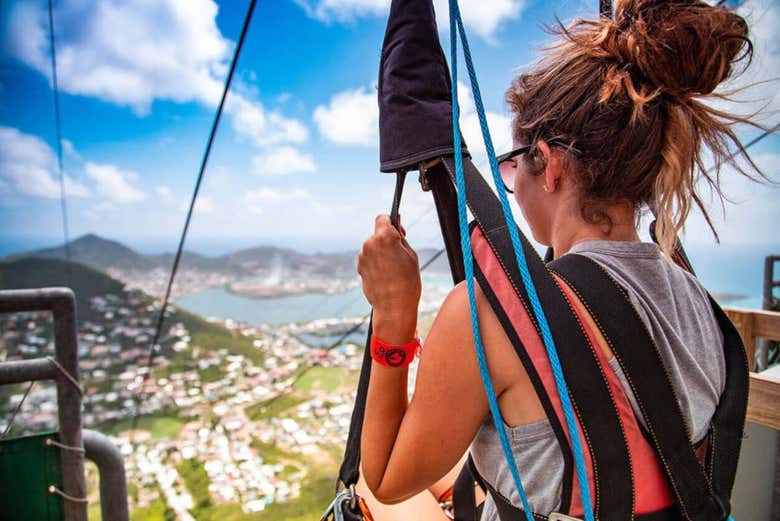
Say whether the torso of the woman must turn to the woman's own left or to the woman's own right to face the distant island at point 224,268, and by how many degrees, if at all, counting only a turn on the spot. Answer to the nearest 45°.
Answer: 0° — they already face it

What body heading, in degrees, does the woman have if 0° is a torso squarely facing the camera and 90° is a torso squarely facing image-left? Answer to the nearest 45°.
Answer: approximately 135°

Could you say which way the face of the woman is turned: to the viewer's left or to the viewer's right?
to the viewer's left
